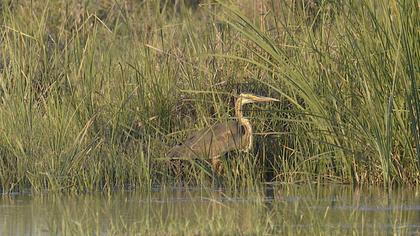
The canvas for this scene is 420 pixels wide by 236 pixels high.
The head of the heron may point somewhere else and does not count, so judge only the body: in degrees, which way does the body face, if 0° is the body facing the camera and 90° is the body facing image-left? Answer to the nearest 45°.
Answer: approximately 270°
